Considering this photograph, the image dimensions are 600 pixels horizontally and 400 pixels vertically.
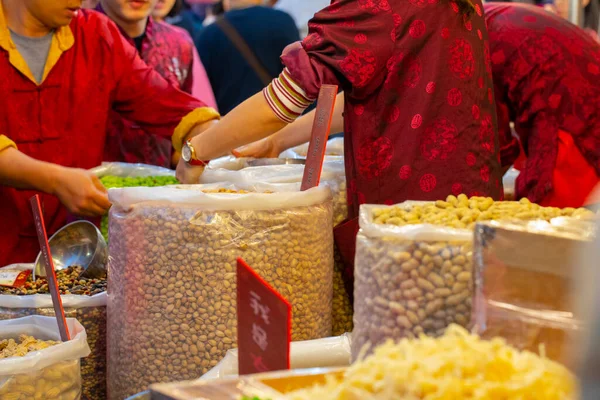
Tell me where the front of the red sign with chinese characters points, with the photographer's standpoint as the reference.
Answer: facing the viewer and to the right of the viewer

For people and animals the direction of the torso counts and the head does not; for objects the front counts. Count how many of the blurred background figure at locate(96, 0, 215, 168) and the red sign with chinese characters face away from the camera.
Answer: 0

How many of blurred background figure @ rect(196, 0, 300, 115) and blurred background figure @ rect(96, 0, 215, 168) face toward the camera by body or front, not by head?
1

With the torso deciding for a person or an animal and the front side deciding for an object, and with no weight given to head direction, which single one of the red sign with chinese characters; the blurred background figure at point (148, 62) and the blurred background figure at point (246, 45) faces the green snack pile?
the blurred background figure at point (148, 62)

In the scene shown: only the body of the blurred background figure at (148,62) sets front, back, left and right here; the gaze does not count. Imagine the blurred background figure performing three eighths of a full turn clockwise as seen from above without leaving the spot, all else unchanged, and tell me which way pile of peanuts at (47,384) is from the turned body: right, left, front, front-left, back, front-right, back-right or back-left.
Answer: back-left

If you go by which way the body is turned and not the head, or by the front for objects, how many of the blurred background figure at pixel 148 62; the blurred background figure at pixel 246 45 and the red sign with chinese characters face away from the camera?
1

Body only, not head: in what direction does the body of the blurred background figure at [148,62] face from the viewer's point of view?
toward the camera

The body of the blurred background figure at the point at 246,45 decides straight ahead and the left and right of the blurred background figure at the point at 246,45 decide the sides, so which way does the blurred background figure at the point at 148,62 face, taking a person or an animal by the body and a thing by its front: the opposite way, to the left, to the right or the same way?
the opposite way

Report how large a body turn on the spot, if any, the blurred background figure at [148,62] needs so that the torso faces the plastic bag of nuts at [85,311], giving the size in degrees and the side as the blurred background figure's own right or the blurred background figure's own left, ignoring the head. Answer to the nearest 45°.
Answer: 0° — they already face it

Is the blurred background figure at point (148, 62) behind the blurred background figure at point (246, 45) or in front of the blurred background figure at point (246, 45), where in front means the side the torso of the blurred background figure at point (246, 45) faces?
behind

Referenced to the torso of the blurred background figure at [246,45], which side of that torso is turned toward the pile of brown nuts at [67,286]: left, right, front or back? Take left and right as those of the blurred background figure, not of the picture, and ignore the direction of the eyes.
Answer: back

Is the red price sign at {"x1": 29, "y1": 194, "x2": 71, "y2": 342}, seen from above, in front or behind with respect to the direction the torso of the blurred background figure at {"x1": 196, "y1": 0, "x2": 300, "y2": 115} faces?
behind

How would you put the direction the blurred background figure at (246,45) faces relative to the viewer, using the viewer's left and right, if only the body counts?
facing away from the viewer

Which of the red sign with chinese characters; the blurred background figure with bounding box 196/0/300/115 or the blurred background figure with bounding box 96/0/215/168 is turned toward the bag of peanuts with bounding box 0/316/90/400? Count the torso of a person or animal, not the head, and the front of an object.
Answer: the blurred background figure with bounding box 96/0/215/168

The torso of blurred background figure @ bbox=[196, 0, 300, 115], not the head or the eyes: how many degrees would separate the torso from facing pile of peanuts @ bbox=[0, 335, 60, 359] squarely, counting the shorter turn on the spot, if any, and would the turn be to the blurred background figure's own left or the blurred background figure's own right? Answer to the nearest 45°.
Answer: approximately 180°

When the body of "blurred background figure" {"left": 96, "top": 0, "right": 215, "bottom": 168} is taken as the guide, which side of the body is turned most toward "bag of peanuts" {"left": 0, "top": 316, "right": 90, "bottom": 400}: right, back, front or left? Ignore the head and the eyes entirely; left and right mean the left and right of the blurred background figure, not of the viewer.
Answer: front
